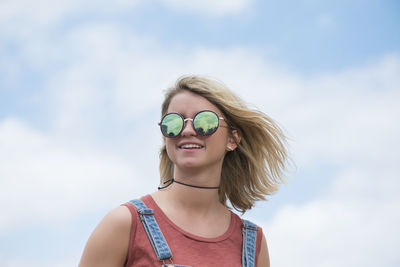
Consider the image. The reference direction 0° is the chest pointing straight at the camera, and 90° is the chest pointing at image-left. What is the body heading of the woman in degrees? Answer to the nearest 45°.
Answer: approximately 315°
